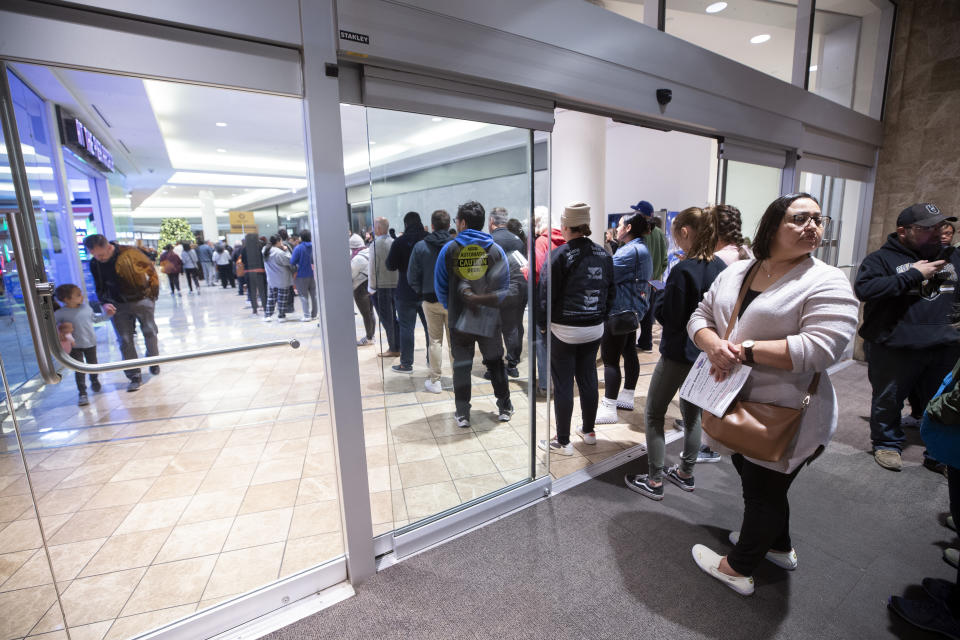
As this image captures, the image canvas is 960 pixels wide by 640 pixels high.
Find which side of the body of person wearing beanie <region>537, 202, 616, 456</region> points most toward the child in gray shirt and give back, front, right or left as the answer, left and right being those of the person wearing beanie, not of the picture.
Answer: left

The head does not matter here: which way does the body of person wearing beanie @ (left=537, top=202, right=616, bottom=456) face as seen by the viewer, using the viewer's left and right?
facing away from the viewer and to the left of the viewer

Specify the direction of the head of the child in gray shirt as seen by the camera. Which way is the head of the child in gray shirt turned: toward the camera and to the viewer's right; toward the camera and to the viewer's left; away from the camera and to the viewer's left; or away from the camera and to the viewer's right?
toward the camera and to the viewer's right

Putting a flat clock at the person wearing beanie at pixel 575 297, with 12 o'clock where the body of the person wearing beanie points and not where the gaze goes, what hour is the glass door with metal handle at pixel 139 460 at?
The glass door with metal handle is roughly at 8 o'clock from the person wearing beanie.

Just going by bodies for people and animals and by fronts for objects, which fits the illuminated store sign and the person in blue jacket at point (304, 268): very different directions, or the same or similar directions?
very different directions

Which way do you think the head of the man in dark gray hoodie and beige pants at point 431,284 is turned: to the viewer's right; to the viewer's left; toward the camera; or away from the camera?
away from the camera

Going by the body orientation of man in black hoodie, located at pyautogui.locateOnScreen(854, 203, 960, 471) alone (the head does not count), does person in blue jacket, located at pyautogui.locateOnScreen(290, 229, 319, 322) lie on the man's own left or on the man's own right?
on the man's own right

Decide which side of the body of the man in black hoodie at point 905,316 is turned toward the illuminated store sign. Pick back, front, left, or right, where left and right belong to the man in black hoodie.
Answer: right

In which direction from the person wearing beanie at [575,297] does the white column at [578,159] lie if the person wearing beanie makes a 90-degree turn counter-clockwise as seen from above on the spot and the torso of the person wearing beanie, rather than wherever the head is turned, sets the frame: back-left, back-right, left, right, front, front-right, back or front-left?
back-right
